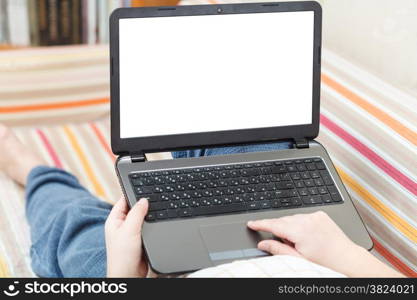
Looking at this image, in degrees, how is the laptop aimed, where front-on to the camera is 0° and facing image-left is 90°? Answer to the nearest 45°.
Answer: approximately 0°
